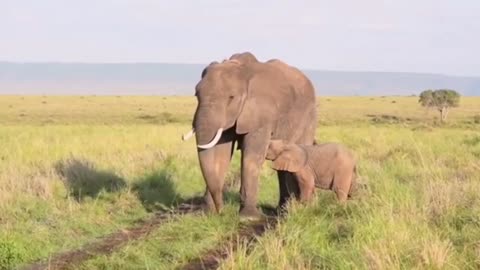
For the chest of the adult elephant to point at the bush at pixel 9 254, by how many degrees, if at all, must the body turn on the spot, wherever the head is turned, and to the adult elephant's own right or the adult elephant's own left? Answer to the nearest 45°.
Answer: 0° — it already faces it

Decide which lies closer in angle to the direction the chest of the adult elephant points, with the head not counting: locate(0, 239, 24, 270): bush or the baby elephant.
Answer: the bush

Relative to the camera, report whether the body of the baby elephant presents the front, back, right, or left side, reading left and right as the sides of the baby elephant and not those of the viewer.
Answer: left

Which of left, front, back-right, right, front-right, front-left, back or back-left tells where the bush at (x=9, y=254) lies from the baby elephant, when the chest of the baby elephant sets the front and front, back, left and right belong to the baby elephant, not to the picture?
front-left

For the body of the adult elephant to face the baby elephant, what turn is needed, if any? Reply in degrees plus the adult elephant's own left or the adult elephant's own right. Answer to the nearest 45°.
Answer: approximately 135° to the adult elephant's own left

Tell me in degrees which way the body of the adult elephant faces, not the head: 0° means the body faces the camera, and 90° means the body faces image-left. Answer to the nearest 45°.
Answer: approximately 45°

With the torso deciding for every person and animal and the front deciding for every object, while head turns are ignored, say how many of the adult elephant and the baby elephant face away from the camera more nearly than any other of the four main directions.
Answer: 0

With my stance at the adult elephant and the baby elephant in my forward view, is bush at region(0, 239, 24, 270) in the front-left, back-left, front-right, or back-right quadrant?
back-right

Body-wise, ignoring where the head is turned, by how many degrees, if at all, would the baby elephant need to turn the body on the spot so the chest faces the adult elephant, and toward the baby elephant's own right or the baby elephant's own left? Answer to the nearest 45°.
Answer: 0° — it already faces it

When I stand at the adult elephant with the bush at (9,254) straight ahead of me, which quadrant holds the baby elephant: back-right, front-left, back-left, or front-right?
back-left
